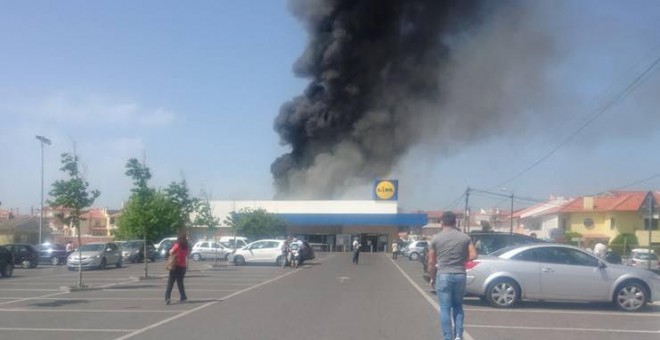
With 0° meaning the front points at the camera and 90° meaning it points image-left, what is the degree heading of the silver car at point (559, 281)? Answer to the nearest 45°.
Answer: approximately 270°

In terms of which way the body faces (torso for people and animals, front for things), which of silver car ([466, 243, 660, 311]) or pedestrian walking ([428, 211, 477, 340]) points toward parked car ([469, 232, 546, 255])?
the pedestrian walking

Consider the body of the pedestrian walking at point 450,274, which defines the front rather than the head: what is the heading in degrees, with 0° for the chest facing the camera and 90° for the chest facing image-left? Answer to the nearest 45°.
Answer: approximately 180°

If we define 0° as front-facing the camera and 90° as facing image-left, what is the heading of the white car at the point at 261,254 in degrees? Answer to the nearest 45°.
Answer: approximately 90°

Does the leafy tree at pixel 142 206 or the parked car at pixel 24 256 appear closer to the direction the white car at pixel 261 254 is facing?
the parked car

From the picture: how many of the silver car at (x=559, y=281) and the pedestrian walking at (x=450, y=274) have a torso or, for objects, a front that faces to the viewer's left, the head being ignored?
0

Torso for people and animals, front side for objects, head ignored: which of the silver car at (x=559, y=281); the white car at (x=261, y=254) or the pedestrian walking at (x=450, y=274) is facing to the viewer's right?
the silver car

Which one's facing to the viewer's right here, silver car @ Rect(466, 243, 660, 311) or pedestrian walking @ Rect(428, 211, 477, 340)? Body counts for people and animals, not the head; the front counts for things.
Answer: the silver car

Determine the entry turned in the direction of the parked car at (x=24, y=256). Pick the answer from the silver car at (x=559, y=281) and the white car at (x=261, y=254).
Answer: the white car

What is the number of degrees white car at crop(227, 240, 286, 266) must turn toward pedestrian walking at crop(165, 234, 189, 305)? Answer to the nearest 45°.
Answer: approximately 90° to its left

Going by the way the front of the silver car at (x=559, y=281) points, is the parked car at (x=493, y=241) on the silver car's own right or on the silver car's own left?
on the silver car's own left
